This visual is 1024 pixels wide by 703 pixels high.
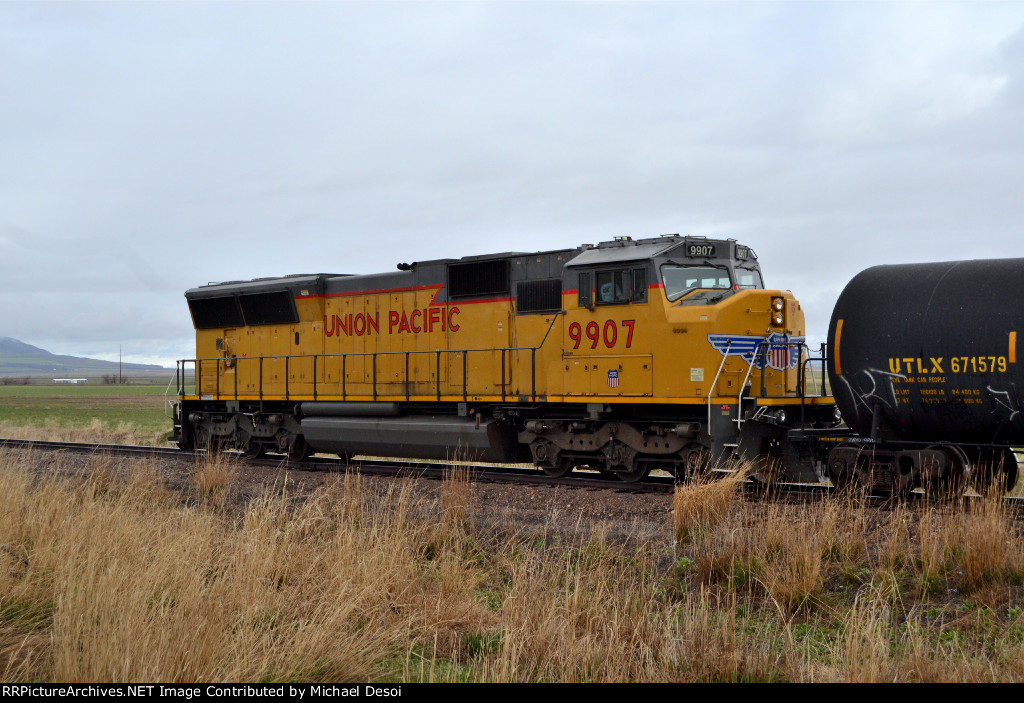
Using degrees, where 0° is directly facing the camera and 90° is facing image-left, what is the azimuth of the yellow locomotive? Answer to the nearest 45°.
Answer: approximately 315°
